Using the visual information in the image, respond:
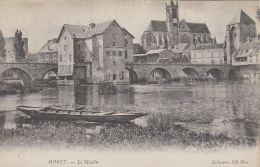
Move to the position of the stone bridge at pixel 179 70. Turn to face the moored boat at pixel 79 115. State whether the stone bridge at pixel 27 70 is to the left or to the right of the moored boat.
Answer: right
